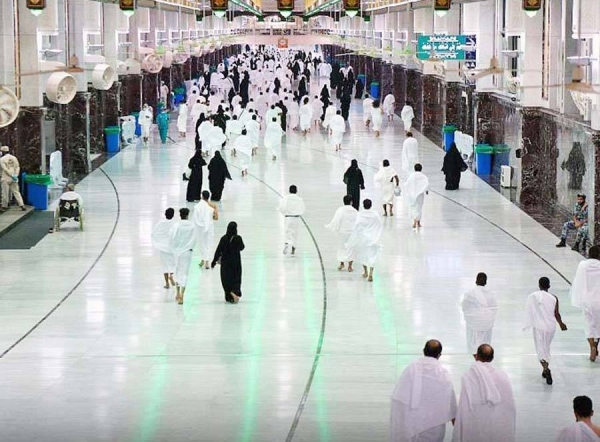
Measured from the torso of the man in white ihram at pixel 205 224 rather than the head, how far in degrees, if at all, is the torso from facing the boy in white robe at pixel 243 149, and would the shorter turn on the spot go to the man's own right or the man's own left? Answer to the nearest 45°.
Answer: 0° — they already face them

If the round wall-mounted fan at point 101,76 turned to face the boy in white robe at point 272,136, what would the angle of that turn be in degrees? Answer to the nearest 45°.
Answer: approximately 45° to its left

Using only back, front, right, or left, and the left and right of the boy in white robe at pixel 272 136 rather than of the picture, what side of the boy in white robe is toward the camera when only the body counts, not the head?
back

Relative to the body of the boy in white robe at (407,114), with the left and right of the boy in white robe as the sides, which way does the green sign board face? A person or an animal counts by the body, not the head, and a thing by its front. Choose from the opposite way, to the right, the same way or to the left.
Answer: the opposite way

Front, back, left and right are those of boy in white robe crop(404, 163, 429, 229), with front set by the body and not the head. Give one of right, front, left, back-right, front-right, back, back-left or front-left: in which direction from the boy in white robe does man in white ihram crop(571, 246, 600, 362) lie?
back

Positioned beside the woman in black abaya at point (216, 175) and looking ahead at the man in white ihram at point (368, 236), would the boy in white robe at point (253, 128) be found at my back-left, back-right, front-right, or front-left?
back-left

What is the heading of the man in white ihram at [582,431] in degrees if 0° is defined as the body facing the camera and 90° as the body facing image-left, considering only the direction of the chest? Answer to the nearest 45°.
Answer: approximately 180°

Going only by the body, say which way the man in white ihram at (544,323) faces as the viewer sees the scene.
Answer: away from the camera

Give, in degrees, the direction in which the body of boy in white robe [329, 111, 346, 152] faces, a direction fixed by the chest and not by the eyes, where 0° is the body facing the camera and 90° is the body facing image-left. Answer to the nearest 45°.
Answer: approximately 180°

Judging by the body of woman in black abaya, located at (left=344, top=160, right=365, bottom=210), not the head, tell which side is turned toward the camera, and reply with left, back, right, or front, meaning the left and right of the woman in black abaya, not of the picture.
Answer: back

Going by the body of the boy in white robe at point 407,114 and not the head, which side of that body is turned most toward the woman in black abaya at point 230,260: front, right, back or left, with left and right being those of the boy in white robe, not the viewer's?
back

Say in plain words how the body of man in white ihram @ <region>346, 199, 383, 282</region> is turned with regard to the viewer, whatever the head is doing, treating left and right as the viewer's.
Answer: facing away from the viewer

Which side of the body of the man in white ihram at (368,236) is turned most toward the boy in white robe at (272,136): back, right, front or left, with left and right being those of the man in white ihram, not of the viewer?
front

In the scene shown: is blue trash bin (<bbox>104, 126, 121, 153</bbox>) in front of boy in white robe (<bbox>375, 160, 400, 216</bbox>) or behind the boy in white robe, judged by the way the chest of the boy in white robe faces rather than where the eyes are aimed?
in front

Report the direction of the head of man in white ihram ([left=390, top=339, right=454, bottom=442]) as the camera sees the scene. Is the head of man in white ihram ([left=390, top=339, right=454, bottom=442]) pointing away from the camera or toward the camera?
away from the camera

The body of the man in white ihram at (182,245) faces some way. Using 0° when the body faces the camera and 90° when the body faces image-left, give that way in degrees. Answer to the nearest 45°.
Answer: approximately 180°

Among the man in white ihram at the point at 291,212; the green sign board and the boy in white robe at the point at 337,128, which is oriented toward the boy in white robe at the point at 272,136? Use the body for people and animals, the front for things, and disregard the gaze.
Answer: the man in white ihram

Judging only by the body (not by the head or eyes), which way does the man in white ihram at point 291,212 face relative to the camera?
away from the camera
